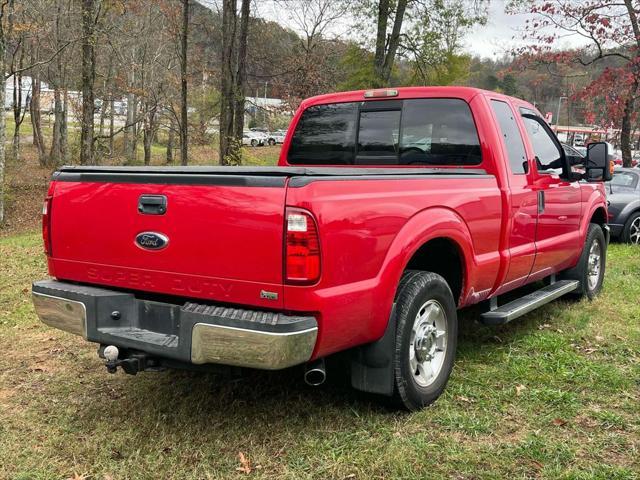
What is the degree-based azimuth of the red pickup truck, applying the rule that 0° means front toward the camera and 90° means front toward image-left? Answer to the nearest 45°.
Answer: approximately 225°

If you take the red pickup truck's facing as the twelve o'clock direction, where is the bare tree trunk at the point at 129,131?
The bare tree trunk is roughly at 10 o'clock from the red pickup truck.

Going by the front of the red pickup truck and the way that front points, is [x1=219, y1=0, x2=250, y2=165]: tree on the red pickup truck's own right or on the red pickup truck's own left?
on the red pickup truck's own left

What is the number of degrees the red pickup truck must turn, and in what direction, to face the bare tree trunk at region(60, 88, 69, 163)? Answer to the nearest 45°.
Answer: approximately 90° to its left

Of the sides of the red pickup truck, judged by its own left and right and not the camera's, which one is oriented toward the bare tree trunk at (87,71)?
left

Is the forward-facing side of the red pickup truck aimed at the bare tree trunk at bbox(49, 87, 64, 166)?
no

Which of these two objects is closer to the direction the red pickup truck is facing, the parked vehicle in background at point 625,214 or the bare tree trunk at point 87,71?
the parked vehicle in background

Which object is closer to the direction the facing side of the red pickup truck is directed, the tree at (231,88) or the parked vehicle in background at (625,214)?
the parked vehicle in background

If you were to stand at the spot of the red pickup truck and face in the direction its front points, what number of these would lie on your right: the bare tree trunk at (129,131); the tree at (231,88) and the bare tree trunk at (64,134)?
0

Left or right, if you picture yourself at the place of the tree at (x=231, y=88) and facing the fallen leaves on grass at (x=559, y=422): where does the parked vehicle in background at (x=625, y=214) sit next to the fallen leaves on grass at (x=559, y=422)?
left

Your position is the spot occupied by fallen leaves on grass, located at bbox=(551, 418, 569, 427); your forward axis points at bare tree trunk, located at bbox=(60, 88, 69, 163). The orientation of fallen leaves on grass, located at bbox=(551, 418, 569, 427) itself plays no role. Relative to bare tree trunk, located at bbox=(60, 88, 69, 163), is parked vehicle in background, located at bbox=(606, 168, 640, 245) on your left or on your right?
right

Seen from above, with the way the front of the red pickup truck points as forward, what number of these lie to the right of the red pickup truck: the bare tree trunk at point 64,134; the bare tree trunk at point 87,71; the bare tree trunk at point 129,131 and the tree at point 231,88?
0

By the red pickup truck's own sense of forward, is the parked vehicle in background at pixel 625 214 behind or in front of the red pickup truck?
in front
